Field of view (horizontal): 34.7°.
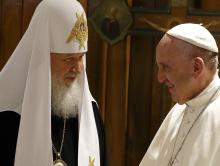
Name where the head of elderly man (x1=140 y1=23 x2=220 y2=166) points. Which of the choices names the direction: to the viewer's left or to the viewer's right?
to the viewer's left

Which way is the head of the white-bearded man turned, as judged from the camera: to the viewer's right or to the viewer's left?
to the viewer's right

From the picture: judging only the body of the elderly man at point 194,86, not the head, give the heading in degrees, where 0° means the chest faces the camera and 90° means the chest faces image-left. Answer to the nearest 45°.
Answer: approximately 45°

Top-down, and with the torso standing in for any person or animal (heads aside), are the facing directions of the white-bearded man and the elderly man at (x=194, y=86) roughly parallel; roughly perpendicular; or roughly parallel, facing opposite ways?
roughly perpendicular

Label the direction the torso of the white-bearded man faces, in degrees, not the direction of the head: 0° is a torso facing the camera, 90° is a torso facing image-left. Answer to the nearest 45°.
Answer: approximately 315°

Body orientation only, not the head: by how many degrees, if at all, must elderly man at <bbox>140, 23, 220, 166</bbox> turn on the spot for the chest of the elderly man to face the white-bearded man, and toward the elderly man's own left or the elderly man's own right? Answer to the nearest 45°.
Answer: approximately 45° to the elderly man's own right

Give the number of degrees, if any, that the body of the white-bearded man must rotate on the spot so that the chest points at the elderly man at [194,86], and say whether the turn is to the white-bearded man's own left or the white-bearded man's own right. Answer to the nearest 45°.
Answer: approximately 45° to the white-bearded man's own left
